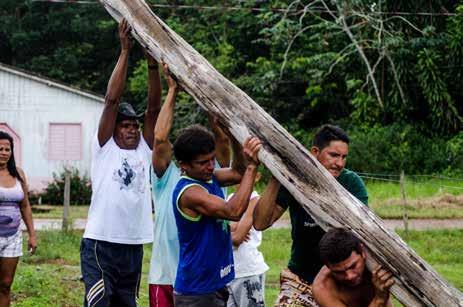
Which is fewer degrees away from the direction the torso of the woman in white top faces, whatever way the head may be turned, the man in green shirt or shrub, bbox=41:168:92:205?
the man in green shirt

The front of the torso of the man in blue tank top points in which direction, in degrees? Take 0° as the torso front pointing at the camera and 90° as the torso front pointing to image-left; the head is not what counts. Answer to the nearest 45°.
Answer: approximately 315°

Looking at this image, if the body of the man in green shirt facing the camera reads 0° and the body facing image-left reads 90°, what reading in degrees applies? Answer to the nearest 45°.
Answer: approximately 315°

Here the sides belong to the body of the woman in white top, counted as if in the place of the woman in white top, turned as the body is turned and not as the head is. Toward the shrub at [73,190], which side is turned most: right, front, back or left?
back

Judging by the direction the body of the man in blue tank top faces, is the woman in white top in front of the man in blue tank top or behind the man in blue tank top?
behind

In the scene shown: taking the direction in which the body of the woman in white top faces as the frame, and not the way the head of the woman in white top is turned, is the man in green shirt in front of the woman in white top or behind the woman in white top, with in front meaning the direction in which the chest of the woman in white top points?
in front

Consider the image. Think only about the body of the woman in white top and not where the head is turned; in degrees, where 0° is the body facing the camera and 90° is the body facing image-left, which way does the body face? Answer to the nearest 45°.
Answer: approximately 0°

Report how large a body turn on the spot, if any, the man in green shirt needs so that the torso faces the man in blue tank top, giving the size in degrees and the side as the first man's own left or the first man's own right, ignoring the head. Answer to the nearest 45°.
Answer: approximately 90° to the first man's own right
